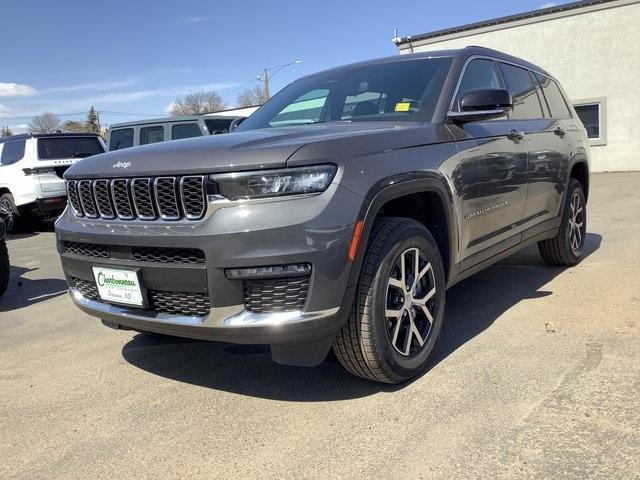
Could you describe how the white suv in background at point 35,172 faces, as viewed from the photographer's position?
facing away from the viewer and to the left of the viewer

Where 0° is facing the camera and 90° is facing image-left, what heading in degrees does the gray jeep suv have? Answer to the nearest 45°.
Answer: approximately 45°

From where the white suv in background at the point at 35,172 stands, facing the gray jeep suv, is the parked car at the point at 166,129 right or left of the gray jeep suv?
left

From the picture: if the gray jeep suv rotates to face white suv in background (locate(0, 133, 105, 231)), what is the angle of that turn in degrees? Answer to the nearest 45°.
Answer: approximately 90° to its right

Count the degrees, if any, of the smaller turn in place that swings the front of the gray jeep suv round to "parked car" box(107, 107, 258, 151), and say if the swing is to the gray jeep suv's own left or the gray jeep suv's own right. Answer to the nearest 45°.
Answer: approximately 135° to the gray jeep suv's own right

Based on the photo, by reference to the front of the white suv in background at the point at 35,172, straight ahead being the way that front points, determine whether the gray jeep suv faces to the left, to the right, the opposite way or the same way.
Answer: to the left
